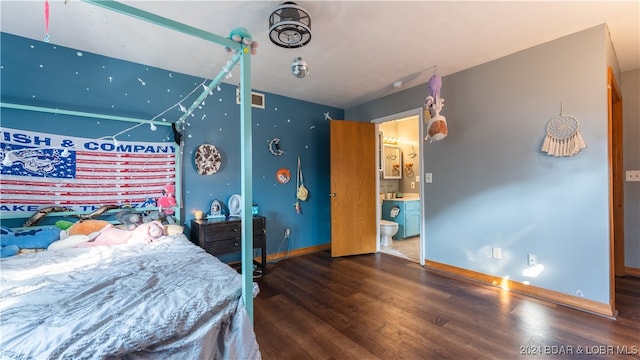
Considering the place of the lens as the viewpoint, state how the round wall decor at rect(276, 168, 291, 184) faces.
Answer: facing the viewer

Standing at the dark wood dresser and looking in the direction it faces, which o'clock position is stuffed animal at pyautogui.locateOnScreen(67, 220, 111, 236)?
The stuffed animal is roughly at 4 o'clock from the dark wood dresser.

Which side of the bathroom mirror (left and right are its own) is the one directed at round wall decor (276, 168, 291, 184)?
right

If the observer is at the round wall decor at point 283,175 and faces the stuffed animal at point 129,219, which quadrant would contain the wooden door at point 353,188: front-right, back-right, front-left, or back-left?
back-left

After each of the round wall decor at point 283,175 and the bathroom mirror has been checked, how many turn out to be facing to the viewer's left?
0

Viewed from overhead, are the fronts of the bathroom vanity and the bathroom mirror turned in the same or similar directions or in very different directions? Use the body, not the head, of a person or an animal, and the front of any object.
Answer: same or similar directions

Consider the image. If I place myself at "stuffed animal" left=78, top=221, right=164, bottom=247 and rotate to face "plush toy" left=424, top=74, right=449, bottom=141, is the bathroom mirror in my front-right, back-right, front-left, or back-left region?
front-left

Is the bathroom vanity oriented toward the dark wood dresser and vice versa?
no

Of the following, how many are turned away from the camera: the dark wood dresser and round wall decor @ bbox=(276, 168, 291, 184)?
0

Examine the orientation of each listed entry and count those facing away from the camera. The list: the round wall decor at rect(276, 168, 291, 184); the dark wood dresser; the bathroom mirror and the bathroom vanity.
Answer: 0

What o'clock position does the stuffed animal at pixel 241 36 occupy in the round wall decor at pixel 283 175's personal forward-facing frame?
The stuffed animal is roughly at 12 o'clock from the round wall decor.

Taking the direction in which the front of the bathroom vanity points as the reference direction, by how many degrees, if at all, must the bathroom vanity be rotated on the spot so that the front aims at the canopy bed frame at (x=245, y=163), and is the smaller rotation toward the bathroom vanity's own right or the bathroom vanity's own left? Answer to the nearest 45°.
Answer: approximately 45° to the bathroom vanity's own right

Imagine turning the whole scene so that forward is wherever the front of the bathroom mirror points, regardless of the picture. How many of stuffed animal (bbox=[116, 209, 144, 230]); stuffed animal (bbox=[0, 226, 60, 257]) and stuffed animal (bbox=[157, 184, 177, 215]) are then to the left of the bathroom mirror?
0

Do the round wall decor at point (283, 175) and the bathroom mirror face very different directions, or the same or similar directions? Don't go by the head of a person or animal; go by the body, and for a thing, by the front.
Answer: same or similar directions

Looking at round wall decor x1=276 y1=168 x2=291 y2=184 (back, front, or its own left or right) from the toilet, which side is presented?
left

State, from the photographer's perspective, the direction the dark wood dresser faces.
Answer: facing the viewer and to the right of the viewer
